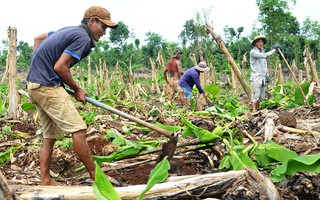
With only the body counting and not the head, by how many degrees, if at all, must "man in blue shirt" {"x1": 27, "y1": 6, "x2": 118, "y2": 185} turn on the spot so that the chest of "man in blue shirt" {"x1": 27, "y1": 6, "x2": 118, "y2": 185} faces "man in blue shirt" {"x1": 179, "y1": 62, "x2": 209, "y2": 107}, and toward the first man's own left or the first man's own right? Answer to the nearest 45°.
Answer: approximately 45° to the first man's own left

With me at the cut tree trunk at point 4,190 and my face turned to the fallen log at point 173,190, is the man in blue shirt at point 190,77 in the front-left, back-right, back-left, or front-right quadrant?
front-left

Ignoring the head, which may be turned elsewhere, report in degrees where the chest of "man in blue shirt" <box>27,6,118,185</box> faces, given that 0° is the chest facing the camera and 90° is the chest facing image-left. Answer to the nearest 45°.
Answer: approximately 270°

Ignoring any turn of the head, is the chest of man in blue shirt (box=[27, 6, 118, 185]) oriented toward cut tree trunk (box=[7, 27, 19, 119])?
no

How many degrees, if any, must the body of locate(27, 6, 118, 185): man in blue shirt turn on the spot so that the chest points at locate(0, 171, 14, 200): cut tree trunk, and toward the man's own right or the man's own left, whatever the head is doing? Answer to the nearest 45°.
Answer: approximately 90° to the man's own right

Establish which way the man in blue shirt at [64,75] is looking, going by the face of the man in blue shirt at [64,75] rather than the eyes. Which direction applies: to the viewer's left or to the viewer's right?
to the viewer's right

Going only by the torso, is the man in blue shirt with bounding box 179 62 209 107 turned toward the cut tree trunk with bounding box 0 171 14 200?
no

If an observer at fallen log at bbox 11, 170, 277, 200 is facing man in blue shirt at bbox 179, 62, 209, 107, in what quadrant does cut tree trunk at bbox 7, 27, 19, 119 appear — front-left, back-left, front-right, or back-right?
front-left

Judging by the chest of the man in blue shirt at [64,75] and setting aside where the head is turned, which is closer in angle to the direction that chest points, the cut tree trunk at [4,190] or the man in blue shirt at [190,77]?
the man in blue shirt
